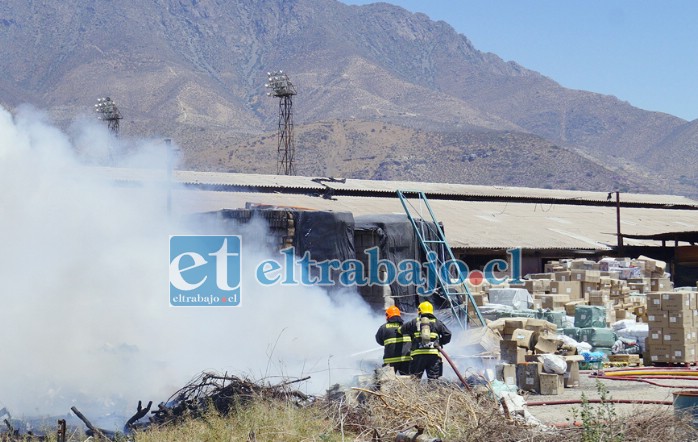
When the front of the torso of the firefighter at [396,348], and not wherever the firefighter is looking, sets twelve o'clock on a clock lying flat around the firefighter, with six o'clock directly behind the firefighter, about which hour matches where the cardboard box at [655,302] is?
The cardboard box is roughly at 3 o'clock from the firefighter.

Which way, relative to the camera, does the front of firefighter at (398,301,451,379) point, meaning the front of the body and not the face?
away from the camera

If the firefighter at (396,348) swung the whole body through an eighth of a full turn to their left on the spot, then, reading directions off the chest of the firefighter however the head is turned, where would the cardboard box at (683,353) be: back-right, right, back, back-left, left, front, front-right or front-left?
back-right

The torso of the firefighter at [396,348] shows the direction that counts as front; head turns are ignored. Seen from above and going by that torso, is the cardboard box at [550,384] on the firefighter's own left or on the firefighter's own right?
on the firefighter's own right

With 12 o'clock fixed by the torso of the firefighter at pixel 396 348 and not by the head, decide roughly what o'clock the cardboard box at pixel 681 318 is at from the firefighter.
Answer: The cardboard box is roughly at 3 o'clock from the firefighter.

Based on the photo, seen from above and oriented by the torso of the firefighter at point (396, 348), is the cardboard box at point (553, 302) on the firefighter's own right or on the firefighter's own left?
on the firefighter's own right

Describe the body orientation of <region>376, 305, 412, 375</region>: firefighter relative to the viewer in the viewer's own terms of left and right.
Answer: facing away from the viewer and to the left of the viewer

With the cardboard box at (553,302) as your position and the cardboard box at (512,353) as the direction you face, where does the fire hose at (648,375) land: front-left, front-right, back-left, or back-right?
front-left

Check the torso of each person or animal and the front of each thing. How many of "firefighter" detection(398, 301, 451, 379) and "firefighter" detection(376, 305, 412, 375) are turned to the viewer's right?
0
